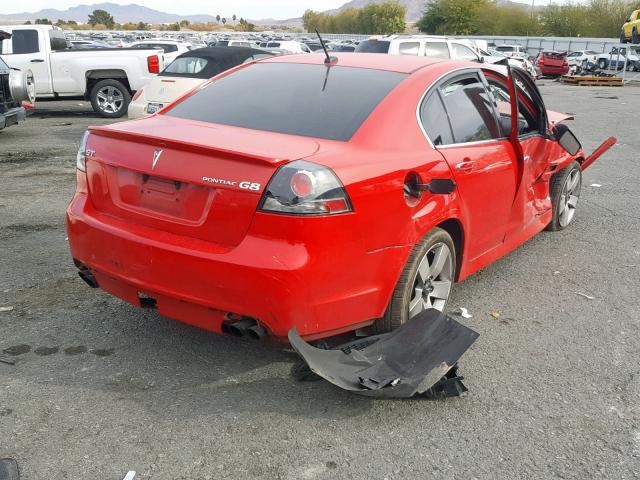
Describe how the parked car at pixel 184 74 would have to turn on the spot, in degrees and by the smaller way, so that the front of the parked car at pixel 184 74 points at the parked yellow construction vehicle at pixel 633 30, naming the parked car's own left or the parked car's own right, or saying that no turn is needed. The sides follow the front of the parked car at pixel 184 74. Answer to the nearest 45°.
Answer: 0° — it already faces it

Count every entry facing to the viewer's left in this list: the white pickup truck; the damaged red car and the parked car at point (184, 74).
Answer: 1

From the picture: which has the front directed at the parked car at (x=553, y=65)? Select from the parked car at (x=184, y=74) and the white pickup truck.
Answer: the parked car at (x=184, y=74)

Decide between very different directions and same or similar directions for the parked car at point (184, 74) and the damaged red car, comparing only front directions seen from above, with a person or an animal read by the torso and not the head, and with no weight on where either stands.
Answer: same or similar directions

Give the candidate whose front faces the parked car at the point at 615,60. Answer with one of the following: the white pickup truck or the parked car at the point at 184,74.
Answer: the parked car at the point at 184,74

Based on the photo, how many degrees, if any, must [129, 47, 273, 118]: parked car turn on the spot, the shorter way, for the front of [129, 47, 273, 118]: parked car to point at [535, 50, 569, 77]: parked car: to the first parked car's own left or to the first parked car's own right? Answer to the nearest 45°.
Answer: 0° — it already faces it

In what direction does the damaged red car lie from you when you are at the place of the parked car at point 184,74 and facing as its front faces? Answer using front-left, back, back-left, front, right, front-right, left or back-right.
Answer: back-right

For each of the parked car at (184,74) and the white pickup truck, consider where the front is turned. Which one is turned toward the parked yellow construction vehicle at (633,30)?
the parked car at (184,74)

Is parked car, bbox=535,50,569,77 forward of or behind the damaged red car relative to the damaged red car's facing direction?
forward

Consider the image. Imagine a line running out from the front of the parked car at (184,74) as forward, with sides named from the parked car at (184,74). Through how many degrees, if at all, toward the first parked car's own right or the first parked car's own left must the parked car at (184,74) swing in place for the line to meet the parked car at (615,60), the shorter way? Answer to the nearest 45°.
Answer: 0° — it already faces it

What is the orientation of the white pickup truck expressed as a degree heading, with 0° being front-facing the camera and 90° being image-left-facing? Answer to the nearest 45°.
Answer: approximately 90°

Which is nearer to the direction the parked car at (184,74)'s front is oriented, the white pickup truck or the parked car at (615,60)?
the parked car

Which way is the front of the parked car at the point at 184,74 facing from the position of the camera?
facing away from the viewer and to the right of the viewer

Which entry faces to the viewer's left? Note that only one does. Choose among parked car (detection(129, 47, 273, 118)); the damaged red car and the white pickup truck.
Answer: the white pickup truck

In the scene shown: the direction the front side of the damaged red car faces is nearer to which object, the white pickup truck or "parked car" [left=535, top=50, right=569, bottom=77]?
the parked car

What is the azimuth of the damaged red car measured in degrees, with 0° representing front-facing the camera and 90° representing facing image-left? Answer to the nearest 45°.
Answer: approximately 225°

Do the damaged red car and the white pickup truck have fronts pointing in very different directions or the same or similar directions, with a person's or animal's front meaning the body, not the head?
very different directions
